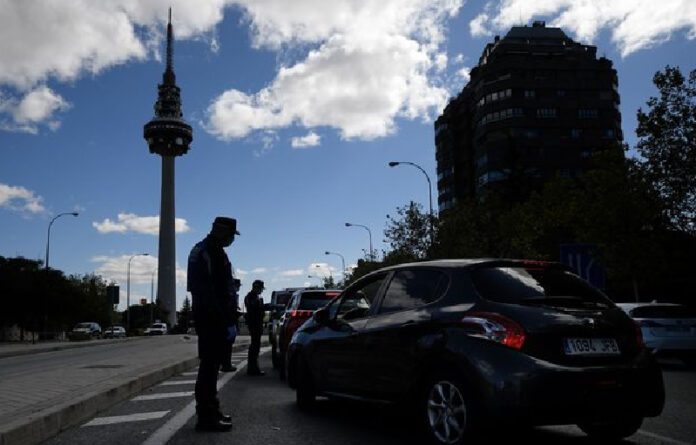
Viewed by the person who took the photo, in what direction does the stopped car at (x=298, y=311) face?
facing away from the viewer

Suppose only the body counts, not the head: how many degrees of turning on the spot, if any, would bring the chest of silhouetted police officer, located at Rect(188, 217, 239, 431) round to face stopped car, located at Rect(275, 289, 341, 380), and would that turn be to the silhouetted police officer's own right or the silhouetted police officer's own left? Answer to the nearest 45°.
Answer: approximately 90° to the silhouetted police officer's own left

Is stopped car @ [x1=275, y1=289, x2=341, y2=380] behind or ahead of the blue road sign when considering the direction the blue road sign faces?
ahead

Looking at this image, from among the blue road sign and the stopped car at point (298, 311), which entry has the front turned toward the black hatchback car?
the blue road sign

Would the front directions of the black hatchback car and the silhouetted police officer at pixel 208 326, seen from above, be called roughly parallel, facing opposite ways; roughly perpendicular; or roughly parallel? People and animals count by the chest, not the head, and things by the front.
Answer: roughly perpendicular

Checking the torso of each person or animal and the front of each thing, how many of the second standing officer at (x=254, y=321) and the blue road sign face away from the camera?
0

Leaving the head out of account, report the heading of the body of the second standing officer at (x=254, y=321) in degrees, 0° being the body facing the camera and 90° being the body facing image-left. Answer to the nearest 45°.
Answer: approximately 270°

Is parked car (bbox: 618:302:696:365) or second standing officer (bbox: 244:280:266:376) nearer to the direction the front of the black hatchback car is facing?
the second standing officer

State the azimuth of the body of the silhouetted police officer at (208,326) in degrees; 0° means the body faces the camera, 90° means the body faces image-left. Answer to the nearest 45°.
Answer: approximately 270°

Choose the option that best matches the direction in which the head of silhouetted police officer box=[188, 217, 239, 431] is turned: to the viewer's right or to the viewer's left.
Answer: to the viewer's right

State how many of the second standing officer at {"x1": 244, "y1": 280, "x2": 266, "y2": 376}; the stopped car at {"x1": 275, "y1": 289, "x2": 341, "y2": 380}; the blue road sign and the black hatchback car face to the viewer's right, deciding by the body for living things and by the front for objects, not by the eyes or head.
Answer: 1

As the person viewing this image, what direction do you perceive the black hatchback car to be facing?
facing away from the viewer and to the left of the viewer

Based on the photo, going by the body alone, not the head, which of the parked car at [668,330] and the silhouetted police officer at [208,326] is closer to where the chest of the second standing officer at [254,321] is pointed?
the parked car

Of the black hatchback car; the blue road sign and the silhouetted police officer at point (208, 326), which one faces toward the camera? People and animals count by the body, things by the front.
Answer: the blue road sign

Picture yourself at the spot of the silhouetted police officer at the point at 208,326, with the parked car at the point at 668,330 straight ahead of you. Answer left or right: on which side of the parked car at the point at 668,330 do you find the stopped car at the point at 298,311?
left

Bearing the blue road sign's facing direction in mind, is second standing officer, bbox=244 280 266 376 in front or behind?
in front

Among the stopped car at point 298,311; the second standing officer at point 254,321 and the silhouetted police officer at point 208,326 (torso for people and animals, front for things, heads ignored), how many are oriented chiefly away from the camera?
1
